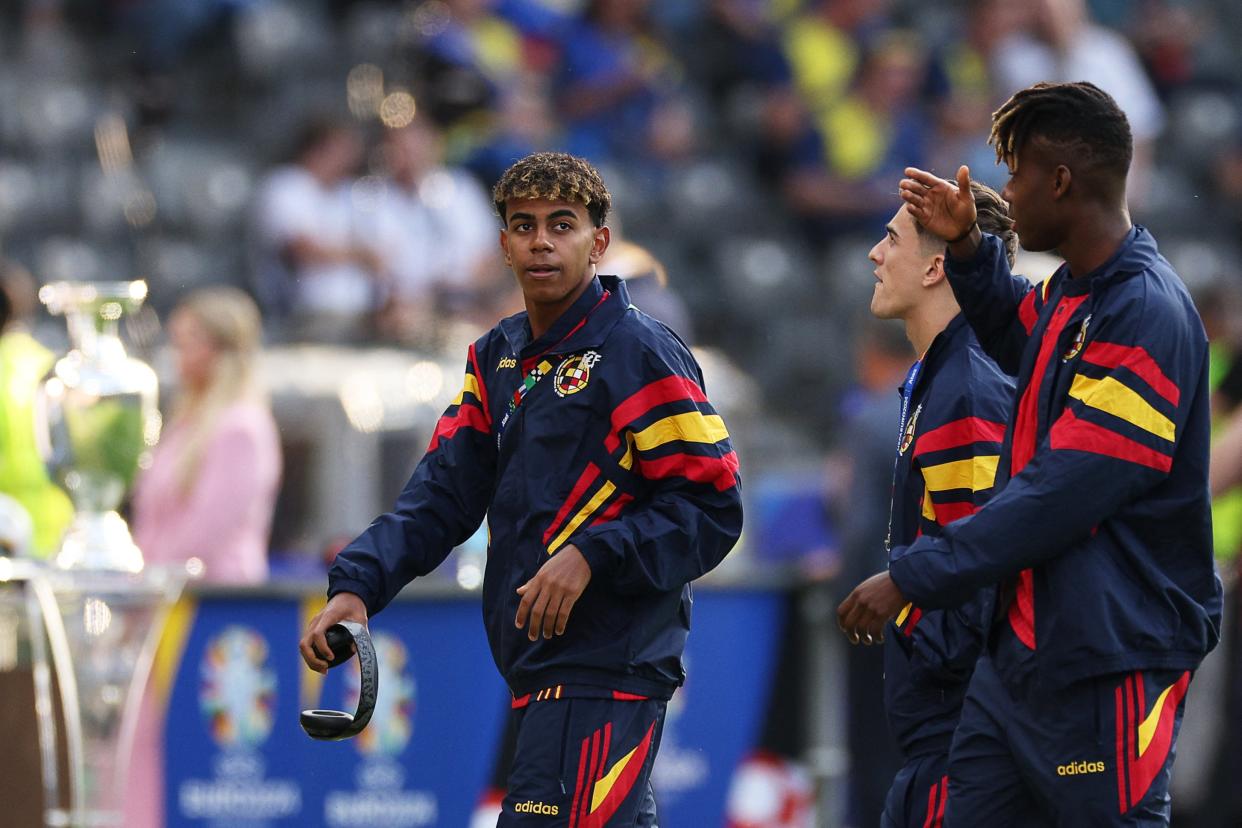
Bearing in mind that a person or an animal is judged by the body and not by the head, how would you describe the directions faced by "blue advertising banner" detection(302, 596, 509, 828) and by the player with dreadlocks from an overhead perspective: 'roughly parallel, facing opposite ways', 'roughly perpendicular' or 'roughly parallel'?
roughly perpendicular

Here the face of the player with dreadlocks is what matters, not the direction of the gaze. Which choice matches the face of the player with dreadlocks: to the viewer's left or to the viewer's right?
to the viewer's left

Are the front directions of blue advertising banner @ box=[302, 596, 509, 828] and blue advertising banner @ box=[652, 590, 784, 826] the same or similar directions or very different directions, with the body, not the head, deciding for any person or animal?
same or similar directions

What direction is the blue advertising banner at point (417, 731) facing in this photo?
toward the camera

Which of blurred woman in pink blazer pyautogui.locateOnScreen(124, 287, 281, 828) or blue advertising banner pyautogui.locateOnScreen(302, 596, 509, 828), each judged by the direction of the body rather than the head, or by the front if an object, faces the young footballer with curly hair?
the blue advertising banner

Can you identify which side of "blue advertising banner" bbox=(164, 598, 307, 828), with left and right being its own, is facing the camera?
front

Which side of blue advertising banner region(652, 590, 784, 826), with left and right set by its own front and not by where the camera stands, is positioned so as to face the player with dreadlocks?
front

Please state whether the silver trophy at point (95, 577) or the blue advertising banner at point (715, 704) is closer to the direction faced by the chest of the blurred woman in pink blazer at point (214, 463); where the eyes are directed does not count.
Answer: the silver trophy

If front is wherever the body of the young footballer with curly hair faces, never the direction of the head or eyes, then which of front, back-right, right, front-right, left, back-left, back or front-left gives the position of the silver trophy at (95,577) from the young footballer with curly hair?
right

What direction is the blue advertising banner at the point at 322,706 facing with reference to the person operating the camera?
facing the viewer

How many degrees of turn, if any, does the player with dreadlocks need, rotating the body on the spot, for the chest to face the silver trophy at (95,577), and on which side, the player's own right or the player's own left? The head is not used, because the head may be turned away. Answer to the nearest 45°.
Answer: approximately 45° to the player's own right

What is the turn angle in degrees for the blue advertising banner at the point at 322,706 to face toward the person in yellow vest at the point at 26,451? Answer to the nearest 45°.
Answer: approximately 90° to its right

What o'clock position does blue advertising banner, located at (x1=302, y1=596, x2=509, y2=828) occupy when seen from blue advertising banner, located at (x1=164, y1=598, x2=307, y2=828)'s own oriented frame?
blue advertising banner, located at (x1=302, y1=596, x2=509, y2=828) is roughly at 9 o'clock from blue advertising banner, located at (x1=164, y1=598, x2=307, y2=828).

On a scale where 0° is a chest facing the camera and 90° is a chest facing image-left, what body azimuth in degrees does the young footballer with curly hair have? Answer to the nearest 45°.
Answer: approximately 45°

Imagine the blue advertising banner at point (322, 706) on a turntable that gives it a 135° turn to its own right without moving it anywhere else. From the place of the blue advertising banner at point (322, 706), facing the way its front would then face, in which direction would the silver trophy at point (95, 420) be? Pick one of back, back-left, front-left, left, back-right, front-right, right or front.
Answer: left
